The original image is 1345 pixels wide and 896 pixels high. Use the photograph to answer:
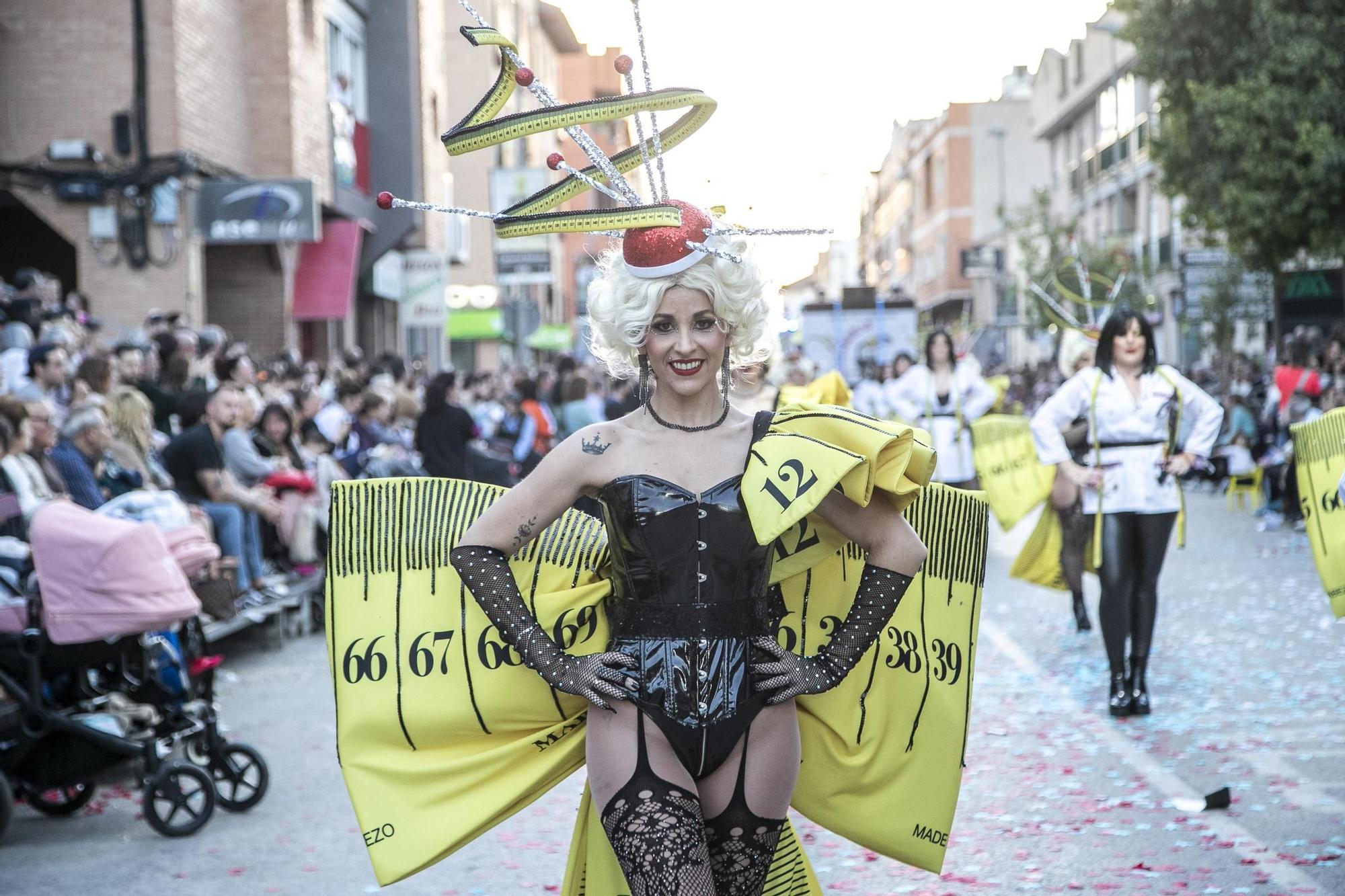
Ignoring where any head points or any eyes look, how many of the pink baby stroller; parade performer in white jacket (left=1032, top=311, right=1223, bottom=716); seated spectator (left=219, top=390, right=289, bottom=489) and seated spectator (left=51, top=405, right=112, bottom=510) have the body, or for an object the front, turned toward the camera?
1

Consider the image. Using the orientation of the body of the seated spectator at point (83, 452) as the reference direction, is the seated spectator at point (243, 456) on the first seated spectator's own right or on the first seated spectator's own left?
on the first seated spectator's own left

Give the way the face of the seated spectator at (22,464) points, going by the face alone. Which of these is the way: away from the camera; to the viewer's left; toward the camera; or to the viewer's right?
to the viewer's right

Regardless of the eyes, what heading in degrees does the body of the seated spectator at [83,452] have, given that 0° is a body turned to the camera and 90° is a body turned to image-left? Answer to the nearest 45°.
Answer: approximately 270°

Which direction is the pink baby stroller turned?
to the viewer's right

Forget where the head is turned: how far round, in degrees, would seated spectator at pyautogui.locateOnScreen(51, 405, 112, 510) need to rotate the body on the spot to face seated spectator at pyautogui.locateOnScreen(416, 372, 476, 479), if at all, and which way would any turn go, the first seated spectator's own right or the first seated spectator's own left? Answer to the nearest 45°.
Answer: approximately 45° to the first seated spectator's own left

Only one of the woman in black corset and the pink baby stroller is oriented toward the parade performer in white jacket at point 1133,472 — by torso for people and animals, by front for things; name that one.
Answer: the pink baby stroller

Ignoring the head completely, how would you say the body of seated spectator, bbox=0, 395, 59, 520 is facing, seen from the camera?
to the viewer's right

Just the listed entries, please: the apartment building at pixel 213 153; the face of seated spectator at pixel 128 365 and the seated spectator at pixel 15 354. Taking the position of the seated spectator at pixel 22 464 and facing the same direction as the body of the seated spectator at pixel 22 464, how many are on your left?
3

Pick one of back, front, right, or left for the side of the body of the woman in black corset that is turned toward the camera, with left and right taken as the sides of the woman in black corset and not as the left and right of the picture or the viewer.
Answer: front

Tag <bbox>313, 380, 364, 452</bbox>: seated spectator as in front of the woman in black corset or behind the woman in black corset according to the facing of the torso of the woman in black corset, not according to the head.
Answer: behind

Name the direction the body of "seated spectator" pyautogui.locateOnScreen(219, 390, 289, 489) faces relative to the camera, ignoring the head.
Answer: to the viewer's right

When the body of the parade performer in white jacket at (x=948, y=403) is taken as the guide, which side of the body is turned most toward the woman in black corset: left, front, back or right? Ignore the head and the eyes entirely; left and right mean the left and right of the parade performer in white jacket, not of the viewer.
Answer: front

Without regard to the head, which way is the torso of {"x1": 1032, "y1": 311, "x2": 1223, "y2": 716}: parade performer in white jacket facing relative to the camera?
toward the camera

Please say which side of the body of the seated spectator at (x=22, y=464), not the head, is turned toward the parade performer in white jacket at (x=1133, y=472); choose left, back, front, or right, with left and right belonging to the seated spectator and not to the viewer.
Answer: front
